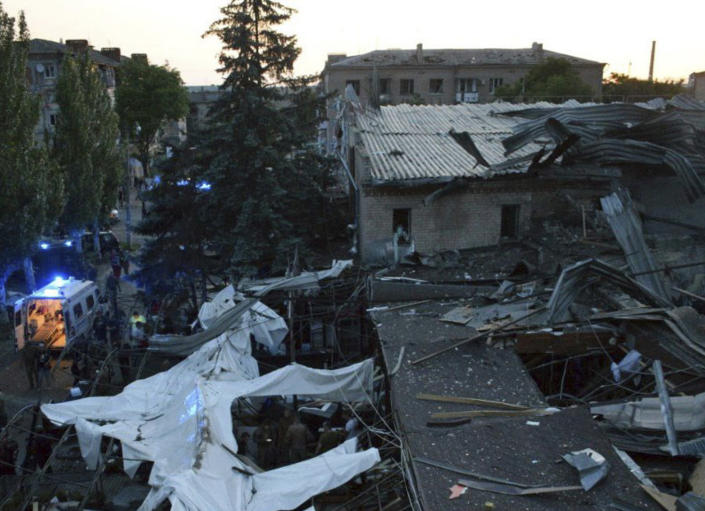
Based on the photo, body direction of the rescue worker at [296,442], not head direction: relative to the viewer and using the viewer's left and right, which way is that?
facing away from the viewer

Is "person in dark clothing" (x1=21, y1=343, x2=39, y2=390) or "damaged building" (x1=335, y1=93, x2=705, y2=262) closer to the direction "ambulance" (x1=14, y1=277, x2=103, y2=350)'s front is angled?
the damaged building

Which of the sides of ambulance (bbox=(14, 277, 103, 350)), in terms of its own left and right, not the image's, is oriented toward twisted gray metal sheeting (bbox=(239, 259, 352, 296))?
right

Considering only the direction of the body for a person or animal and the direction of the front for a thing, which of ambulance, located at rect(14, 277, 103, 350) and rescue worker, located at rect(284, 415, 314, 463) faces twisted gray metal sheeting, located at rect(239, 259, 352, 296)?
the rescue worker

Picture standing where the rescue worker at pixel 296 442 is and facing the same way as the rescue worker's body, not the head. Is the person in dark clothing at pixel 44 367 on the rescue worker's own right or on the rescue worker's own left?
on the rescue worker's own left

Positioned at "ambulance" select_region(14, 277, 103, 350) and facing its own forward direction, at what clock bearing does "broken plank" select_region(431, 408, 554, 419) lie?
The broken plank is roughly at 4 o'clock from the ambulance.

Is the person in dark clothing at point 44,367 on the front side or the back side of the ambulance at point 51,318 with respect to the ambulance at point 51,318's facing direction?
on the back side

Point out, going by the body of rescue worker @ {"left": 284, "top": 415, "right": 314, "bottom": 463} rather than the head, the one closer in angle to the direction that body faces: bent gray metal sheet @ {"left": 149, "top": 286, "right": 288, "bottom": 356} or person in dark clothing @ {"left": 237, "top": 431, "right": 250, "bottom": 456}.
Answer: the bent gray metal sheet

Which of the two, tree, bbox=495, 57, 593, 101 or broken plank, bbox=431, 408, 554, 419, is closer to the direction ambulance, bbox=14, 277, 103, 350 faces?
the tree
